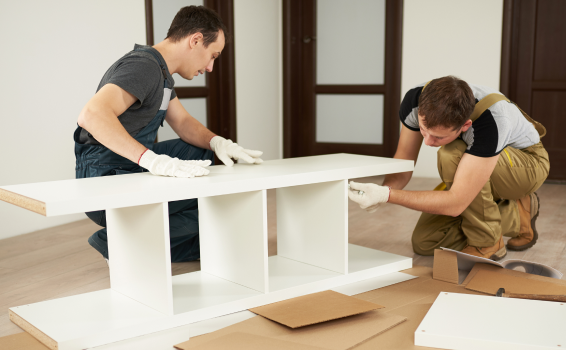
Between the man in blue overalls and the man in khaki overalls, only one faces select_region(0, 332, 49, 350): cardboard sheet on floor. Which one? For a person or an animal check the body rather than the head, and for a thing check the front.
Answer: the man in khaki overalls

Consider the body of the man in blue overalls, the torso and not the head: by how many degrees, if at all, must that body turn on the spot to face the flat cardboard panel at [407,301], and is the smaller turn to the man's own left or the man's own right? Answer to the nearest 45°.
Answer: approximately 45° to the man's own right

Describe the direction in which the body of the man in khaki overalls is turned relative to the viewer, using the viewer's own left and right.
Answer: facing the viewer and to the left of the viewer

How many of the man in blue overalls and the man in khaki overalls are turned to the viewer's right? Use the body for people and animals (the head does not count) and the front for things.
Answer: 1

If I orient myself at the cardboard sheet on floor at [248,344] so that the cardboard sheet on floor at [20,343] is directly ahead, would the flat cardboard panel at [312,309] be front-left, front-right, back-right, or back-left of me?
back-right

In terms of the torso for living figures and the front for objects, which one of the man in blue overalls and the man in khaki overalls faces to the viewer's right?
the man in blue overalls

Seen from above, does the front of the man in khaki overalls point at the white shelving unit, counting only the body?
yes

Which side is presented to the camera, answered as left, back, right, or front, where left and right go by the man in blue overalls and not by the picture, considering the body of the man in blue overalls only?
right

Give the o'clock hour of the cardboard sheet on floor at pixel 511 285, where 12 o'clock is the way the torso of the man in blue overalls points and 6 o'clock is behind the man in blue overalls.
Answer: The cardboard sheet on floor is roughly at 1 o'clock from the man in blue overalls.

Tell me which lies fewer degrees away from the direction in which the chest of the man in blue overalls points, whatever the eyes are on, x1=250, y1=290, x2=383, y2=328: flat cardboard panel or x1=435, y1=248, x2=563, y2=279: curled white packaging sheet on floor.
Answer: the curled white packaging sheet on floor

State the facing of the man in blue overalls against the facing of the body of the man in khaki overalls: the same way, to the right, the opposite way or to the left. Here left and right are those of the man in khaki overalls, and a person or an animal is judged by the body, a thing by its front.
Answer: the opposite way

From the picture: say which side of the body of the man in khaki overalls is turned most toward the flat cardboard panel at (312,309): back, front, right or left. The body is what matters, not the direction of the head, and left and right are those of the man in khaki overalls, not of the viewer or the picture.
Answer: front

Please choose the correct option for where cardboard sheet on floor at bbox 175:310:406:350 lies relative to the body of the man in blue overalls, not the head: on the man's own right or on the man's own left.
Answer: on the man's own right

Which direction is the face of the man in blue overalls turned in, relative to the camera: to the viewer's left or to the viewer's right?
to the viewer's right

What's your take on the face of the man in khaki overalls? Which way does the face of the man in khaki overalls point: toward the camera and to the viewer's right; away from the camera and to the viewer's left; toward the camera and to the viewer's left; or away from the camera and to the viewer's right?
toward the camera and to the viewer's left
